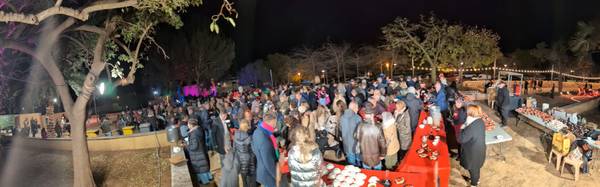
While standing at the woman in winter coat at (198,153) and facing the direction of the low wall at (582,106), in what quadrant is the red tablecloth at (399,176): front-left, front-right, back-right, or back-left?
front-right

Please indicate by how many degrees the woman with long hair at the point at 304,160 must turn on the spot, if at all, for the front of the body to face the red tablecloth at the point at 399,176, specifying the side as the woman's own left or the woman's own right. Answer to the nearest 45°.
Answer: approximately 45° to the woman's own right

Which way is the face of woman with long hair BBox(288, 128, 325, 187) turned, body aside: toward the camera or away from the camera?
away from the camera

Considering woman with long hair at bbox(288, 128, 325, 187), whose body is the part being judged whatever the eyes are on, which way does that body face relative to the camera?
away from the camera

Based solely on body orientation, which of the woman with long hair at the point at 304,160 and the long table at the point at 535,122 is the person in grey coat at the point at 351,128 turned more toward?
the long table

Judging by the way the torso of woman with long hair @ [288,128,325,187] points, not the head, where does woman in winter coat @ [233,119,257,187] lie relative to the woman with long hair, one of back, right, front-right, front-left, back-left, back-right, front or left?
front-left

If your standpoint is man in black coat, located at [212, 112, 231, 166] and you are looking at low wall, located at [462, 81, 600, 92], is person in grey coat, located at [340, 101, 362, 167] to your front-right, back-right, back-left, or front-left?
front-right

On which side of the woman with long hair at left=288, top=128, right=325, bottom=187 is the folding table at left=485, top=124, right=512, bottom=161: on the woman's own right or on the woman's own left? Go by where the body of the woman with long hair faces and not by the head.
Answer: on the woman's own right
